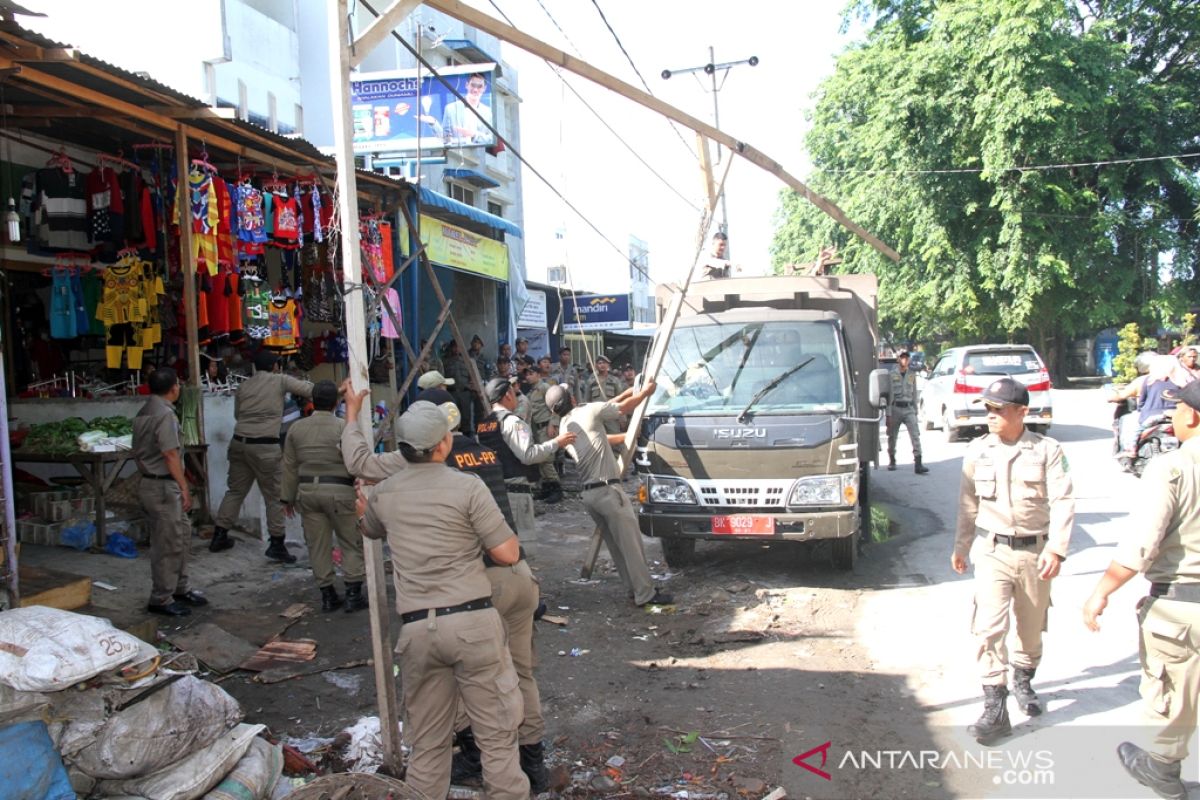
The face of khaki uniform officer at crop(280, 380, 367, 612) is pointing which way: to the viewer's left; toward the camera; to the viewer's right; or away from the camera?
away from the camera

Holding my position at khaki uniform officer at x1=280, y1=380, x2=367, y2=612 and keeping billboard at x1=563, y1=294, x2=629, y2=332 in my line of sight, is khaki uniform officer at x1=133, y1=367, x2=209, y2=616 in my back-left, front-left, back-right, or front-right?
back-left

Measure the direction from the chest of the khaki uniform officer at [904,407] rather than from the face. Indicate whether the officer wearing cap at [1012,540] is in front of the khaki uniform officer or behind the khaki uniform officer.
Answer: in front

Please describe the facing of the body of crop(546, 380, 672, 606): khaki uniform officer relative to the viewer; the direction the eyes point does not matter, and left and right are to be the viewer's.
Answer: facing away from the viewer and to the right of the viewer

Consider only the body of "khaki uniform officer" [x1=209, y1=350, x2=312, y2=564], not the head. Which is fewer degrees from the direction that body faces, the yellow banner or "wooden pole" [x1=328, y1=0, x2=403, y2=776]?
the yellow banner

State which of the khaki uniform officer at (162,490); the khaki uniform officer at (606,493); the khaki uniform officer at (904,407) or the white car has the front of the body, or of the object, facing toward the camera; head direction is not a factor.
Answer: the khaki uniform officer at (904,407)

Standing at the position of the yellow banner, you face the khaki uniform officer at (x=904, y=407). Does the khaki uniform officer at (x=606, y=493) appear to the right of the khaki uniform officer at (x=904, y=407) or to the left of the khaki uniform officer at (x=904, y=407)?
right

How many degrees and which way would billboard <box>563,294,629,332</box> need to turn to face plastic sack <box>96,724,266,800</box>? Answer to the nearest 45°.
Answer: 0° — it already faces it

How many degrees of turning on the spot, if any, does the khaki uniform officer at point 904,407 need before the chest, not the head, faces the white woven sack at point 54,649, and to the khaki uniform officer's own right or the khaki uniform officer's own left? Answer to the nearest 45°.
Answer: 0° — they already face it

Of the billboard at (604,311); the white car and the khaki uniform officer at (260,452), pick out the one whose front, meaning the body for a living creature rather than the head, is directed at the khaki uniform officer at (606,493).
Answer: the billboard

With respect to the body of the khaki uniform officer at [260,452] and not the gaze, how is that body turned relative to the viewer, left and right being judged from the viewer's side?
facing away from the viewer and to the right of the viewer

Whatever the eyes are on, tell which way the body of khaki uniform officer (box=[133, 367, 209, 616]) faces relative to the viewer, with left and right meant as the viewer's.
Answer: facing away from the viewer and to the right of the viewer

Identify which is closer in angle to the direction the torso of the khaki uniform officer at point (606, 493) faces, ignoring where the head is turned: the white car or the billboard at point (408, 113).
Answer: the white car

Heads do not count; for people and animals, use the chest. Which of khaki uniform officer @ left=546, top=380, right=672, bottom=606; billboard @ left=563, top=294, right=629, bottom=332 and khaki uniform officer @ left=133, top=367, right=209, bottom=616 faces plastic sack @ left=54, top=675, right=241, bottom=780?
the billboard

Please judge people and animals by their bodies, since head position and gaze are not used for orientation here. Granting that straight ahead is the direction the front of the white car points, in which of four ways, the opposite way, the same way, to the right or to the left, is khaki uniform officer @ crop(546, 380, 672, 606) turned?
to the right

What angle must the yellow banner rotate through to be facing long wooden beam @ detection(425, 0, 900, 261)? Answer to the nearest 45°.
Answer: approximately 45° to its right

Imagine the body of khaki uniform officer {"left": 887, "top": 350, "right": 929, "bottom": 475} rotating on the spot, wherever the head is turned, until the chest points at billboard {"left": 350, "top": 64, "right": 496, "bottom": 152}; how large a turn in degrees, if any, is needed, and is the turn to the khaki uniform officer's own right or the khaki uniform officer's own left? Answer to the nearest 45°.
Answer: approximately 90° to the khaki uniform officer's own right

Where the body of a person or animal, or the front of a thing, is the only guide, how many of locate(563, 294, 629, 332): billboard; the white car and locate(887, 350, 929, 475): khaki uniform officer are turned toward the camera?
2

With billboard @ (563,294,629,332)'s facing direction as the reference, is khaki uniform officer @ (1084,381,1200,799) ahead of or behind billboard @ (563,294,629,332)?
ahead
